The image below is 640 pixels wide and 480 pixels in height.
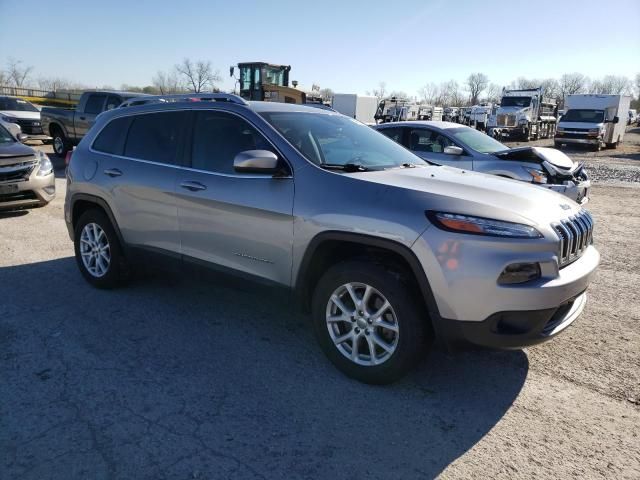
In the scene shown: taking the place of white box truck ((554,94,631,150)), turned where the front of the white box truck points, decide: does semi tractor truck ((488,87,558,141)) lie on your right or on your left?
on your right

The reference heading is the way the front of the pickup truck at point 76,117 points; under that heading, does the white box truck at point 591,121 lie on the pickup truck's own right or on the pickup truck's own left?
on the pickup truck's own left

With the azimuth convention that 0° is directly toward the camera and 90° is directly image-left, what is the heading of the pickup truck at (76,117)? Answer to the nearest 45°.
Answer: approximately 315°

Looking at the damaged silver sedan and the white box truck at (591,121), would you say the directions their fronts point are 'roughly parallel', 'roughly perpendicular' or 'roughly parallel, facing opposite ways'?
roughly perpendicular

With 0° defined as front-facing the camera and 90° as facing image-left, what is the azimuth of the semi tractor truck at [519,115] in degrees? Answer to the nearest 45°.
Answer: approximately 45°

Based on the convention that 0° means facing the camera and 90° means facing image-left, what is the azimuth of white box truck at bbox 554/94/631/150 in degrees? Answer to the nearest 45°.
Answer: approximately 45°

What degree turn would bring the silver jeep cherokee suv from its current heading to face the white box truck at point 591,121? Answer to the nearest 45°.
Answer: approximately 90° to its left

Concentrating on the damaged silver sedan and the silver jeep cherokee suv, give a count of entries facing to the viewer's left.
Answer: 0
